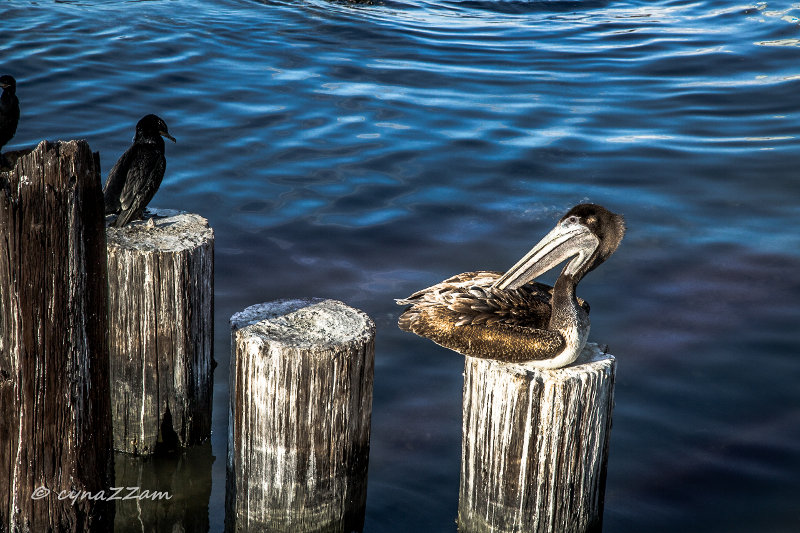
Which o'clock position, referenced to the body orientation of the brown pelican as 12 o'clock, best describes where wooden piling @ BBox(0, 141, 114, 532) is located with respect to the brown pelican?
The wooden piling is roughly at 5 o'clock from the brown pelican.

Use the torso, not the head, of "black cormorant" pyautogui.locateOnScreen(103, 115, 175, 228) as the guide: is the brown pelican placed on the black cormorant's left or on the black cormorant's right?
on the black cormorant's right

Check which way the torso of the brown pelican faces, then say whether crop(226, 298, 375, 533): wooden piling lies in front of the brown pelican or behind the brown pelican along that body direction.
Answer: behind

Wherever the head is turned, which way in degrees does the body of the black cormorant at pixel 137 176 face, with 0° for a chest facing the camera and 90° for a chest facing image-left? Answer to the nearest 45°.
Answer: approximately 225°

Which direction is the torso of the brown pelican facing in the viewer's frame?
to the viewer's right

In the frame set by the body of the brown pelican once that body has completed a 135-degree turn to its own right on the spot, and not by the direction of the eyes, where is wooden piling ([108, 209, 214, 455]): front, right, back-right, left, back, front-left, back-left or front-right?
front-right

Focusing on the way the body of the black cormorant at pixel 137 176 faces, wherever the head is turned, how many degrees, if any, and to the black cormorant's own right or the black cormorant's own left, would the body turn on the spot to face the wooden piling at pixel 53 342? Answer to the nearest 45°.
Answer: approximately 135° to the black cormorant's own right
